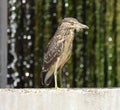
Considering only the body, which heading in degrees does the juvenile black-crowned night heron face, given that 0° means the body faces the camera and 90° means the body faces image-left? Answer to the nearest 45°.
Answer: approximately 270°
